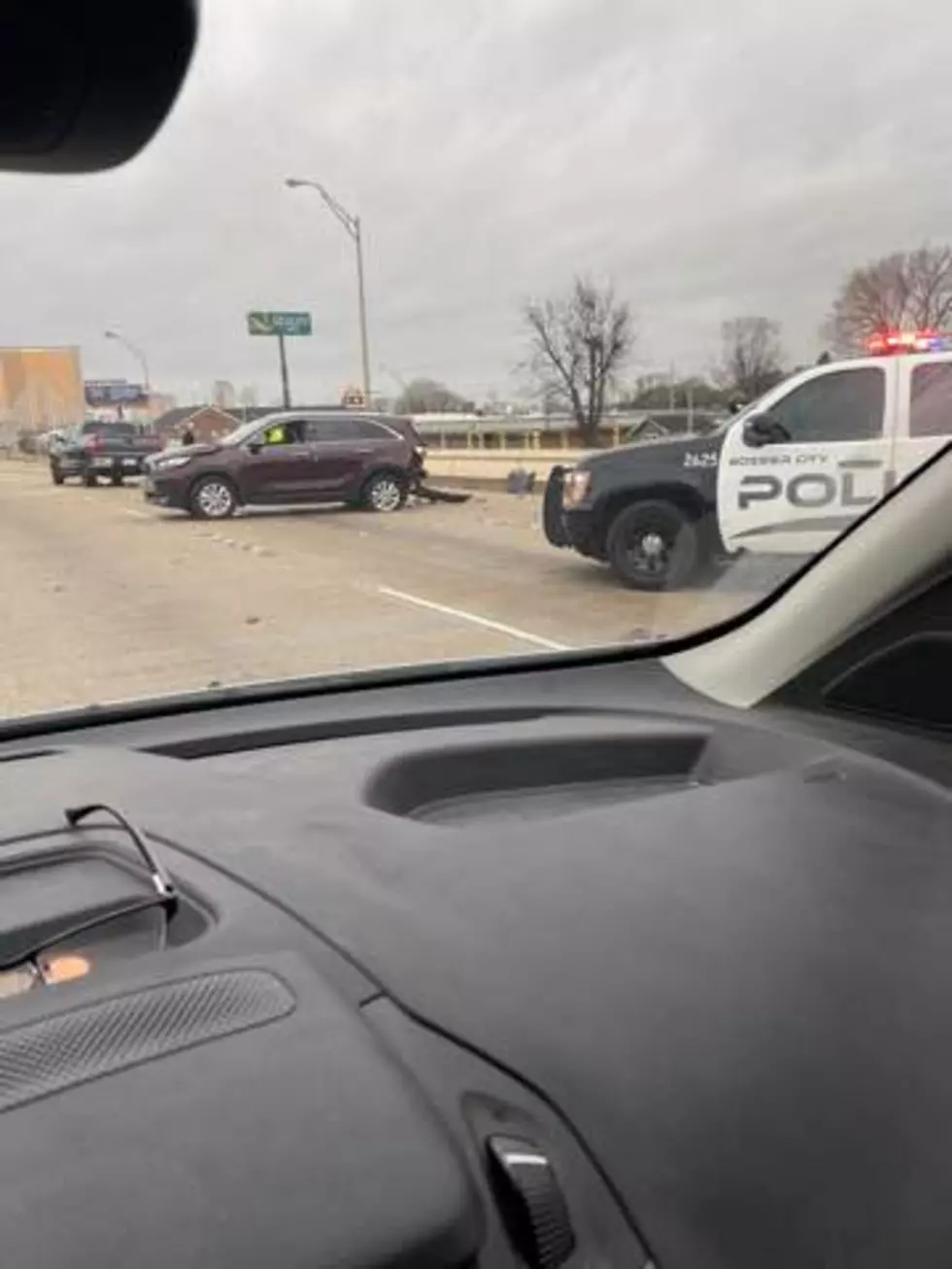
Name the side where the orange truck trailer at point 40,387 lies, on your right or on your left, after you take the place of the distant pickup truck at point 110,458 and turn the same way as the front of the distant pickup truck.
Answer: on your left

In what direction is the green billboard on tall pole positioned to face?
toward the camera

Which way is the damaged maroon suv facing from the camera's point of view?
to the viewer's left

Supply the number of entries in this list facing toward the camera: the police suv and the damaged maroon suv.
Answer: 0

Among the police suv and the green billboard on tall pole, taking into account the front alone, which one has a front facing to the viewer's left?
the police suv

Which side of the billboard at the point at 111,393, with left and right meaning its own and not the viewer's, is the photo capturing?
front

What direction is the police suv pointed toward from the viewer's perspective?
to the viewer's left

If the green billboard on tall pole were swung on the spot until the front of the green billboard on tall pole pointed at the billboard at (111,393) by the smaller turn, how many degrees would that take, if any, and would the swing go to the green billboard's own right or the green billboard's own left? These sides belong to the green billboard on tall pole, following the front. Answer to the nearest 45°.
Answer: approximately 90° to the green billboard's own right
